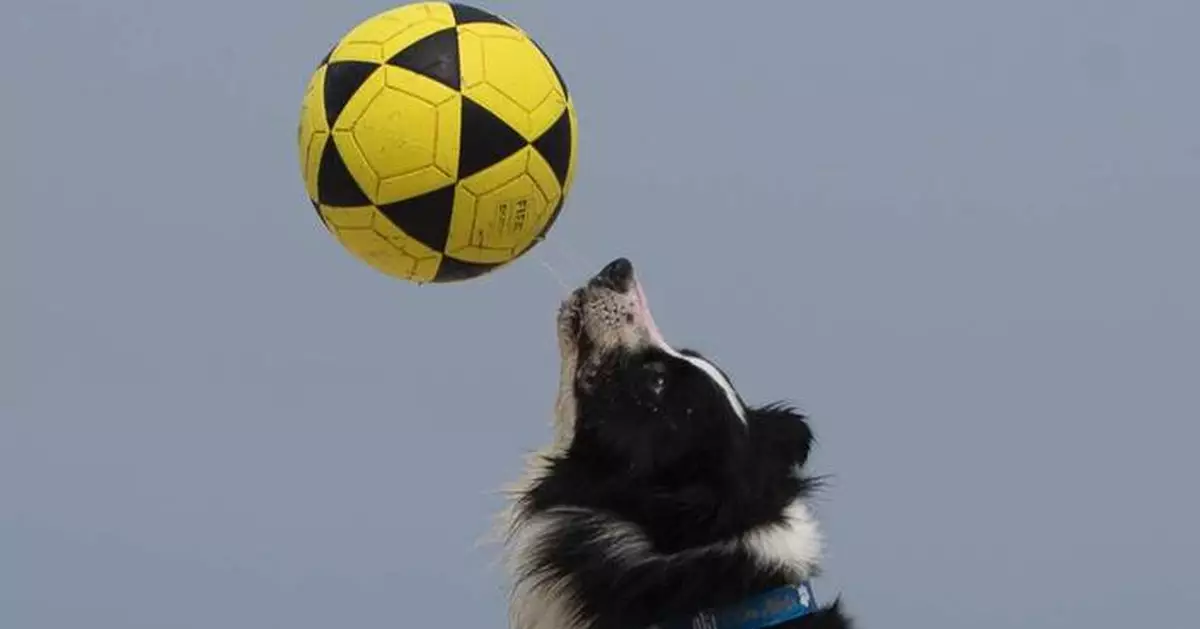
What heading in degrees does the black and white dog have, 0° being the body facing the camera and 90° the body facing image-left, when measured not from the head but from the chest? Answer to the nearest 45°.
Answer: approximately 90°
